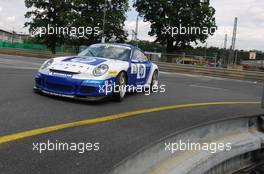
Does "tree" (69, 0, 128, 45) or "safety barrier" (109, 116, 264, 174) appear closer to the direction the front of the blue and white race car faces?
the safety barrier

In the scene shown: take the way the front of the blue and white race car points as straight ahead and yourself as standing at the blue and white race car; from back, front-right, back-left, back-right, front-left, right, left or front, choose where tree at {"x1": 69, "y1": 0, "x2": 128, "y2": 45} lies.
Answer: back-right

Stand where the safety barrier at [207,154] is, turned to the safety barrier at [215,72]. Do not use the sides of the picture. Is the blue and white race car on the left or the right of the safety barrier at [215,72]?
left

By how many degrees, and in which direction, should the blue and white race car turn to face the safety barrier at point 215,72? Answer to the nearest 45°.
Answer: approximately 180°

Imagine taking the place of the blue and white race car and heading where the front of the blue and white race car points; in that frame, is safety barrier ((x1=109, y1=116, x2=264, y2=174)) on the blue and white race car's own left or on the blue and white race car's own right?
on the blue and white race car's own left

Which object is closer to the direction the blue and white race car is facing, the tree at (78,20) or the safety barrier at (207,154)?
the safety barrier

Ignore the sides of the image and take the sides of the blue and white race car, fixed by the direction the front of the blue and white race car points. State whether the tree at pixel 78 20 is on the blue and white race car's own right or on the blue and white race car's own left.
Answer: on the blue and white race car's own right

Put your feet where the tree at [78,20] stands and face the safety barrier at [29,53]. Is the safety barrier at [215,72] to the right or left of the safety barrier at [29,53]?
left

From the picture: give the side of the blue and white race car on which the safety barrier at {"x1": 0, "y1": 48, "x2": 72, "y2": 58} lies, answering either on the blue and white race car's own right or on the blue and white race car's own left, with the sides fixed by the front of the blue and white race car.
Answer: on the blue and white race car's own right

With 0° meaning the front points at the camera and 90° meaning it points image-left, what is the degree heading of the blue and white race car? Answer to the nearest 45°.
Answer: approximately 45°
